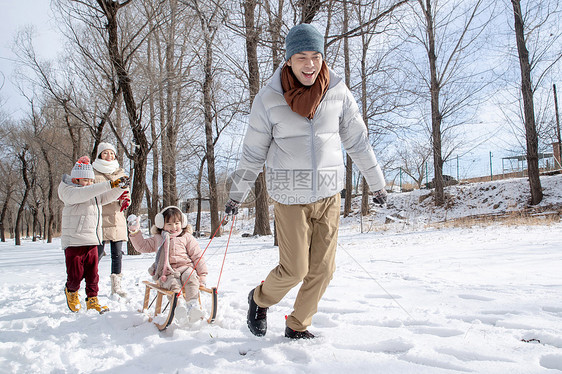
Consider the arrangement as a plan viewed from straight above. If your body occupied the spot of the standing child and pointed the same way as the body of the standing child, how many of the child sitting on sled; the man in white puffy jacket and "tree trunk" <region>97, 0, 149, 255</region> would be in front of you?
2

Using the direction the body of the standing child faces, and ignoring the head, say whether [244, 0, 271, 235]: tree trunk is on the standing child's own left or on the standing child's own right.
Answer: on the standing child's own left

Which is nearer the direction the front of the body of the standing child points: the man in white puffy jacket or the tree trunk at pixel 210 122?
the man in white puffy jacket

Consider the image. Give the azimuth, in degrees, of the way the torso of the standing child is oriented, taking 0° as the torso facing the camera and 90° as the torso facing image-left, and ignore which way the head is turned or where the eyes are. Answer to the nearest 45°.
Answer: approximately 315°

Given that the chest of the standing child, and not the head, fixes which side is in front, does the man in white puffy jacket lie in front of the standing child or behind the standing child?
in front

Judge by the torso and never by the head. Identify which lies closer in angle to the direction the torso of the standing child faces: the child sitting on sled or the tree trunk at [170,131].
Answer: the child sitting on sled

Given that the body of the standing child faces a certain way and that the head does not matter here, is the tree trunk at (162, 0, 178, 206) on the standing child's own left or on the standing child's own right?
on the standing child's own left

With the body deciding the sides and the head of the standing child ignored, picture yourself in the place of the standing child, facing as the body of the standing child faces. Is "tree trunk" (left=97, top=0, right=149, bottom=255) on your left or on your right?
on your left

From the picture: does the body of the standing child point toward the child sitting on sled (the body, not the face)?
yes
